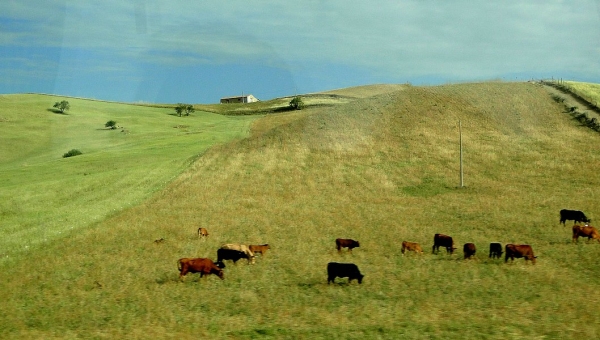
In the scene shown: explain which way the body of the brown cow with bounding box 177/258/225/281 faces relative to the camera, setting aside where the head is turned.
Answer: to the viewer's right

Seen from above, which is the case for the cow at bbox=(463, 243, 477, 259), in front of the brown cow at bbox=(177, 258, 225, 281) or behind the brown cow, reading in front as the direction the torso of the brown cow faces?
in front

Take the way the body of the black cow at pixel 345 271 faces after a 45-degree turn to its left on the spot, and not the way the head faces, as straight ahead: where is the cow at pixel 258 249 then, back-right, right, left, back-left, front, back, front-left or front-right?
left

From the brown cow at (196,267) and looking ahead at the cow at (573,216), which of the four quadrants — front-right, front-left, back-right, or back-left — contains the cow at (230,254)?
front-left

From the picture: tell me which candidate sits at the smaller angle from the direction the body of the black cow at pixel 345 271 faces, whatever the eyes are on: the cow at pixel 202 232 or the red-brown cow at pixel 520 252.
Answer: the red-brown cow

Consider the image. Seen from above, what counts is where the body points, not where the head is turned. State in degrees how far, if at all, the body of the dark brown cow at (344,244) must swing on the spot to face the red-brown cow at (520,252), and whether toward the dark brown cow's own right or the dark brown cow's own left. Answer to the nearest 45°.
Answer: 0° — it already faces it

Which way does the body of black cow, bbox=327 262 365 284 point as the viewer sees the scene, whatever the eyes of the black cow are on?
to the viewer's right
